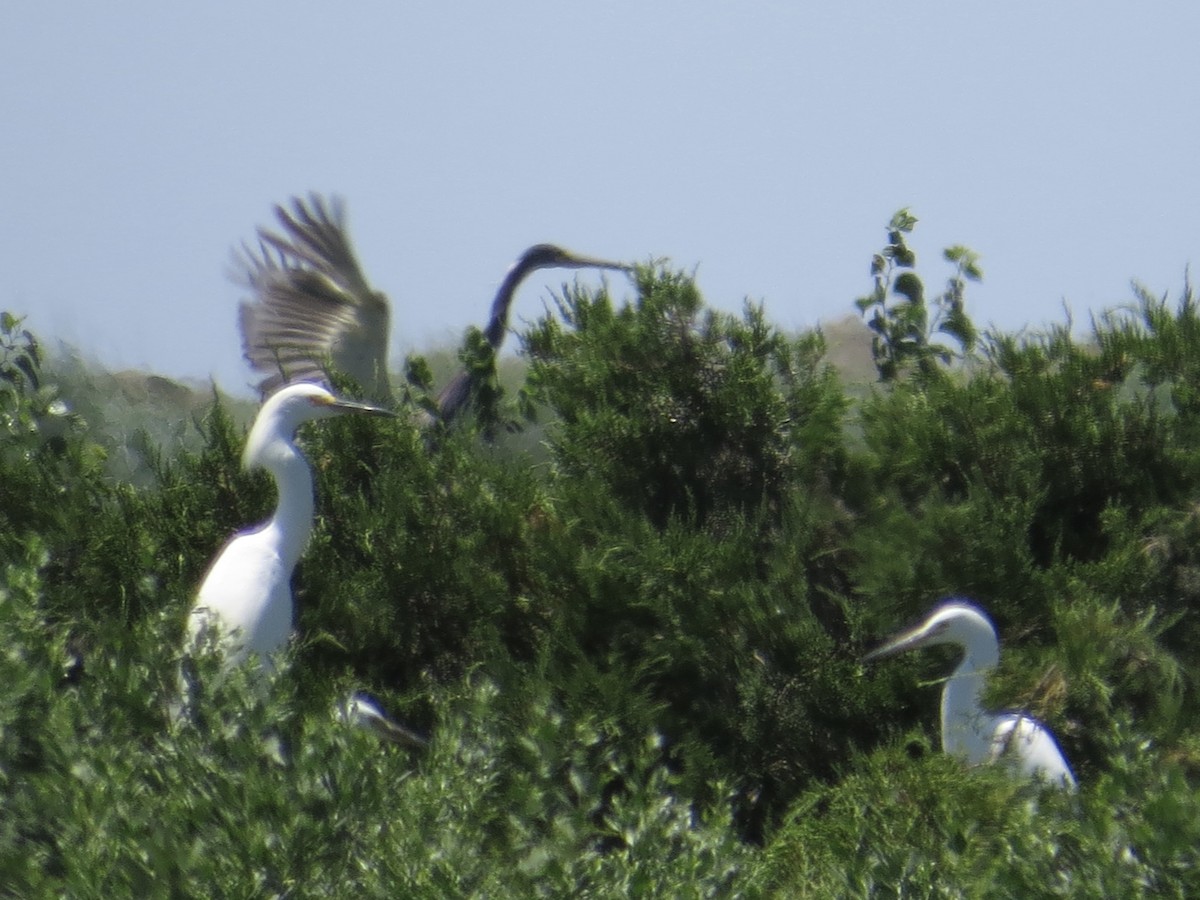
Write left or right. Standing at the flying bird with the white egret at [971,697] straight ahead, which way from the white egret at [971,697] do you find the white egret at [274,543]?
right

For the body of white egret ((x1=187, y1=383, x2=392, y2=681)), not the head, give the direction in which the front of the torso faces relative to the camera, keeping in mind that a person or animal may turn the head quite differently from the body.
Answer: to the viewer's right

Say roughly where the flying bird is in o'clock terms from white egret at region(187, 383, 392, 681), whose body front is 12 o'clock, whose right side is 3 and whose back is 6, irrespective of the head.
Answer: The flying bird is roughly at 9 o'clock from the white egret.

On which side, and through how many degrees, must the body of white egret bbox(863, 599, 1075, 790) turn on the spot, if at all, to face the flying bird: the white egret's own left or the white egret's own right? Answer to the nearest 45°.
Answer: approximately 45° to the white egret's own right

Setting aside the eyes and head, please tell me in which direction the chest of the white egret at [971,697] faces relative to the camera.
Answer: to the viewer's left

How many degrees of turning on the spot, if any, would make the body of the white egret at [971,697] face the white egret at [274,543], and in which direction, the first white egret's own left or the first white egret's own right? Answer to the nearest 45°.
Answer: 0° — it already faces it

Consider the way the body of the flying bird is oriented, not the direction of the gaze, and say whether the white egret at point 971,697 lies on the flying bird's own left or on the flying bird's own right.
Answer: on the flying bird's own right

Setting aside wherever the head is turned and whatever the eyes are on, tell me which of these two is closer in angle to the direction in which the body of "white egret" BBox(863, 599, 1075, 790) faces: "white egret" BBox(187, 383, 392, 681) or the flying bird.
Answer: the white egret

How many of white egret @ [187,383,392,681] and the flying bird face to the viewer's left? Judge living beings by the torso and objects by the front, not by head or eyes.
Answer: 0

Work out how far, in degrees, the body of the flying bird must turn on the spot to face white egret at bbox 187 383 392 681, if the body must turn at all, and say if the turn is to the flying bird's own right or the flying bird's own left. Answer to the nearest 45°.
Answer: approximately 90° to the flying bird's own right

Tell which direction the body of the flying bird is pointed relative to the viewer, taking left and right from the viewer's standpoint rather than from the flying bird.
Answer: facing to the right of the viewer

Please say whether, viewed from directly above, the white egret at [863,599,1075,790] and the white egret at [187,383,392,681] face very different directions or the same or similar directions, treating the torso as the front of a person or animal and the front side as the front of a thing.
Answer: very different directions

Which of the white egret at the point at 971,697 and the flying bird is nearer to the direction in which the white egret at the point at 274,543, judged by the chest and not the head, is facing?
the white egret

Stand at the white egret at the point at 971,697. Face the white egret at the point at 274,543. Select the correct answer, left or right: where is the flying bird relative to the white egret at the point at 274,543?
right
